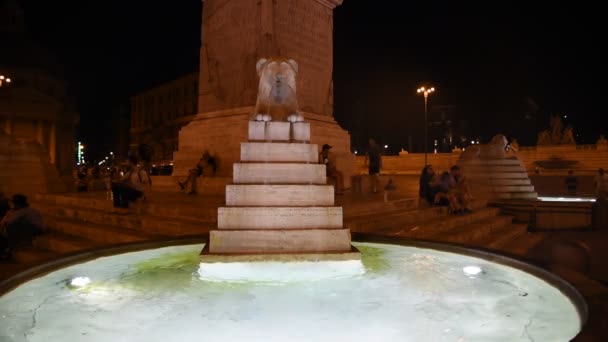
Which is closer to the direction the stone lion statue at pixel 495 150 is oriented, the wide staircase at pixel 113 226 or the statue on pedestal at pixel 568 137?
the statue on pedestal

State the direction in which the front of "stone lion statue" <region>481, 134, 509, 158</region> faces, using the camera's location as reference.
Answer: facing to the right of the viewer

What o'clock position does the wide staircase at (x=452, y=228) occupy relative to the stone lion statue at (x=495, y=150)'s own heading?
The wide staircase is roughly at 3 o'clock from the stone lion statue.

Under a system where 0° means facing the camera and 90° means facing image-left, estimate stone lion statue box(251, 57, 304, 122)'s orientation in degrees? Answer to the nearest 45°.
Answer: approximately 0°
